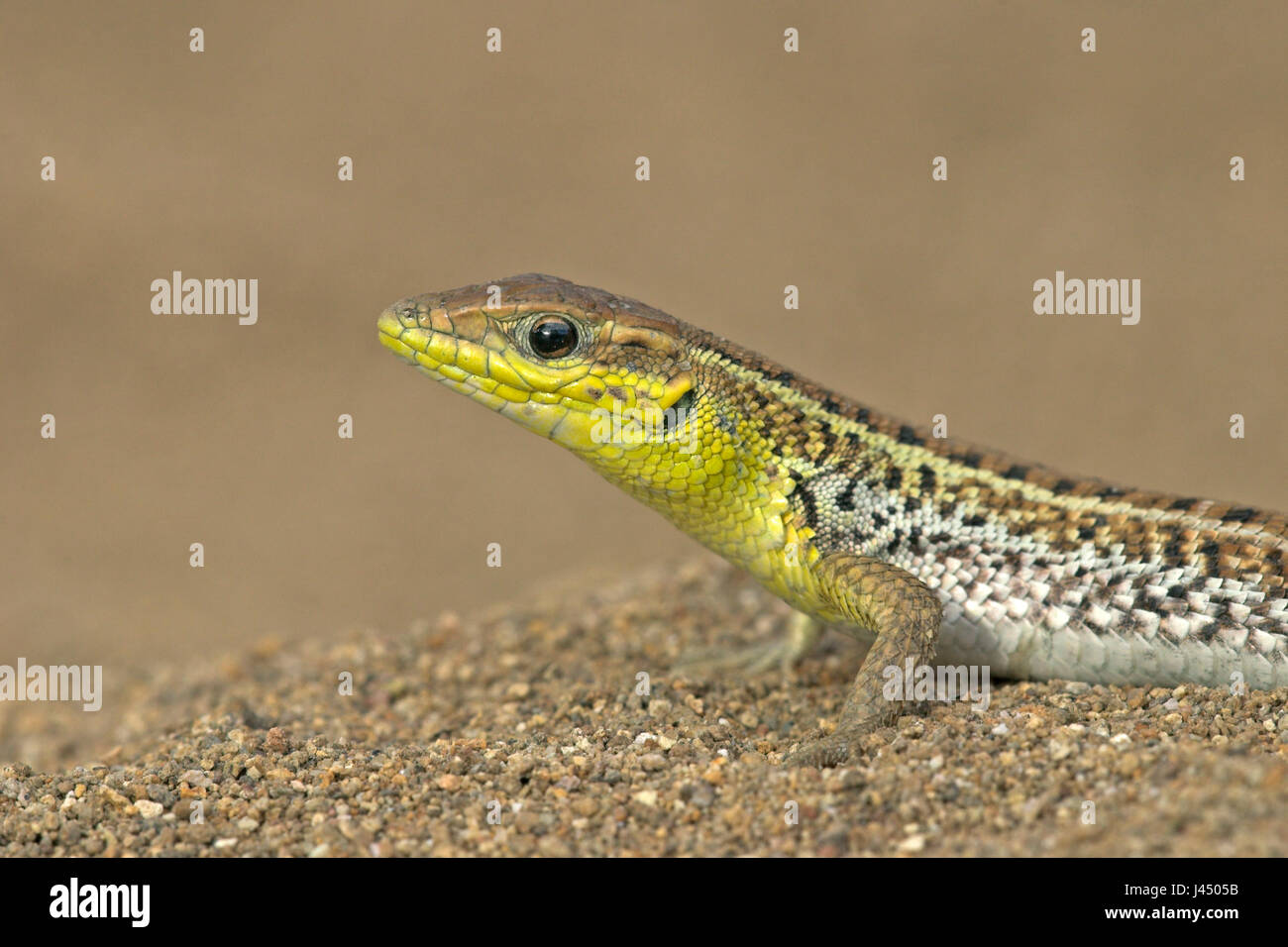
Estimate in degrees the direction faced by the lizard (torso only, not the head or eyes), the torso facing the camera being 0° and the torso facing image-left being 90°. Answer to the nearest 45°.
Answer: approximately 90°
